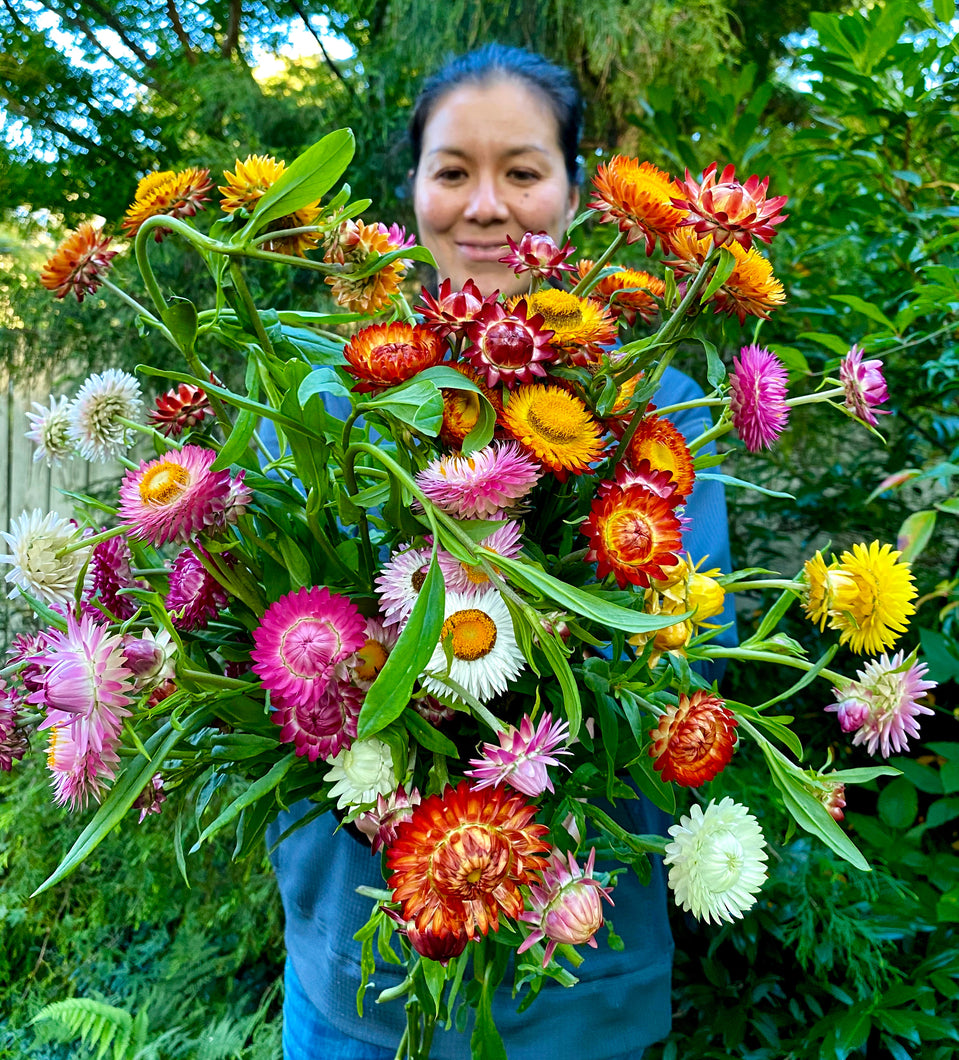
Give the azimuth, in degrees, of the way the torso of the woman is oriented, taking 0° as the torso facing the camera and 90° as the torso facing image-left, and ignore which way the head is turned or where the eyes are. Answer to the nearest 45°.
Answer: approximately 0°
